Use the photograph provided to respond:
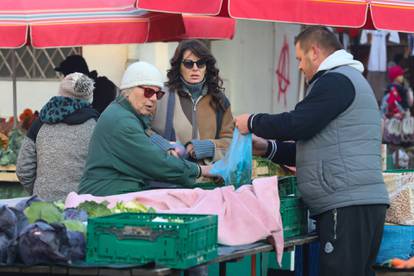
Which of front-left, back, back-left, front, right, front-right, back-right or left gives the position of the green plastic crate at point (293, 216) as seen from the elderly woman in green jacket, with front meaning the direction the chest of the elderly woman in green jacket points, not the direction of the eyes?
front

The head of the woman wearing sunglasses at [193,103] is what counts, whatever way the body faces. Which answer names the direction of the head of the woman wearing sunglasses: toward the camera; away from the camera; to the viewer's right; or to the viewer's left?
toward the camera

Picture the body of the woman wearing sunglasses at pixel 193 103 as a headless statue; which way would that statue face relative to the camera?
toward the camera

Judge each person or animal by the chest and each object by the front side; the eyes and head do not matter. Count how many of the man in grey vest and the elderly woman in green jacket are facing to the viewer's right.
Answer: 1

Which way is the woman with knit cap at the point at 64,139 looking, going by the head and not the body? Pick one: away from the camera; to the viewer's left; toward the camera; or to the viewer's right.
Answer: away from the camera

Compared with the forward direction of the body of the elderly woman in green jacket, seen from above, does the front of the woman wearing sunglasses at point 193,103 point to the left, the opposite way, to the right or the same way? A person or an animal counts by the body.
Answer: to the right

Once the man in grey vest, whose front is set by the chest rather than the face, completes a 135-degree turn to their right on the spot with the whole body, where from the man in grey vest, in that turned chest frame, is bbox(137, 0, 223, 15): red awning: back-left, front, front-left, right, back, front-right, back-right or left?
left

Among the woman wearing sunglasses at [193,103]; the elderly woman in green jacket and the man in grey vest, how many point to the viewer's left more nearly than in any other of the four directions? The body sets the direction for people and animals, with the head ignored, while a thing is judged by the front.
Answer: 1

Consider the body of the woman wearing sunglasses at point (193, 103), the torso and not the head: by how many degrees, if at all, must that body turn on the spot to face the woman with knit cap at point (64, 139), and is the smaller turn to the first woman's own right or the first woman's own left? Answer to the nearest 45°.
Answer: approximately 90° to the first woman's own right

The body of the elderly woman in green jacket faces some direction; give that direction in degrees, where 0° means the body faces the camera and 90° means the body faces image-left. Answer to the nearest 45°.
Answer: approximately 270°

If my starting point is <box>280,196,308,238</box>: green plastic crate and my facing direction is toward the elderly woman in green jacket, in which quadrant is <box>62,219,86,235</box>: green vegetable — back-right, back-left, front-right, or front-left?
front-left

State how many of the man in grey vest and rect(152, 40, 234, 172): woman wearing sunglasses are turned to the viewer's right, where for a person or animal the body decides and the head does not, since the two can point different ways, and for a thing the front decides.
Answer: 0

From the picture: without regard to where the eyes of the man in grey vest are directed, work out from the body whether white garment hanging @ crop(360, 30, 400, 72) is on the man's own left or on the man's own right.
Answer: on the man's own right

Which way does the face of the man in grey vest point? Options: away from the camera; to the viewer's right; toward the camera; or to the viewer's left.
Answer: to the viewer's left

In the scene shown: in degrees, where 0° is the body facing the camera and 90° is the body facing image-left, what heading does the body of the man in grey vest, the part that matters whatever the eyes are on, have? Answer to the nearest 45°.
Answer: approximately 90°

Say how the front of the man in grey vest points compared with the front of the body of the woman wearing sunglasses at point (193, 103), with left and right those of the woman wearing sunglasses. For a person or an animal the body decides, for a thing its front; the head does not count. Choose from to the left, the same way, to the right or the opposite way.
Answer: to the right
